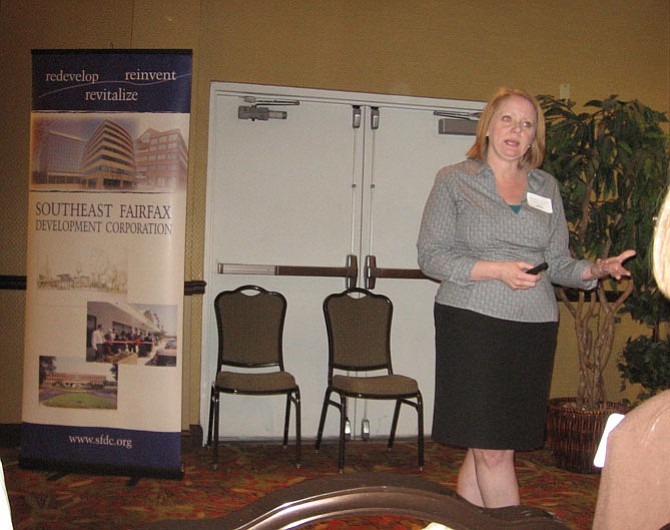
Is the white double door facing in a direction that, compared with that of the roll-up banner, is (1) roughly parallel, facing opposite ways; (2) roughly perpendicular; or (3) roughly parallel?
roughly parallel

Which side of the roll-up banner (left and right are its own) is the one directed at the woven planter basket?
left

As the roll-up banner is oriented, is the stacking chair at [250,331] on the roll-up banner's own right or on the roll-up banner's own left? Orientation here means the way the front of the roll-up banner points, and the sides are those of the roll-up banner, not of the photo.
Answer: on the roll-up banner's own left

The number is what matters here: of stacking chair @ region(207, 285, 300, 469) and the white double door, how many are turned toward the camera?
2

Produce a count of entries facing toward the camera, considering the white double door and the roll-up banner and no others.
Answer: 2

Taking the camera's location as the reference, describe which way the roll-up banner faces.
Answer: facing the viewer

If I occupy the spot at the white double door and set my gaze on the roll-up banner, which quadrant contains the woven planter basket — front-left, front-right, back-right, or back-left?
back-left

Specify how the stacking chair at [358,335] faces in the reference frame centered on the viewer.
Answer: facing the viewer and to the right of the viewer

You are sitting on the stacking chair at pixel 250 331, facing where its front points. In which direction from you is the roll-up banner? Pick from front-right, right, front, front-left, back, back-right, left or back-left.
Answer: front-right

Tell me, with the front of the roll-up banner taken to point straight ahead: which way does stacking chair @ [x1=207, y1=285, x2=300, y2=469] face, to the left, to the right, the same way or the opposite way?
the same way

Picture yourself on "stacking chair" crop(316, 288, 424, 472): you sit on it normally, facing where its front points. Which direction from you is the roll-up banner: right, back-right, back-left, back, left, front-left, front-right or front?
right

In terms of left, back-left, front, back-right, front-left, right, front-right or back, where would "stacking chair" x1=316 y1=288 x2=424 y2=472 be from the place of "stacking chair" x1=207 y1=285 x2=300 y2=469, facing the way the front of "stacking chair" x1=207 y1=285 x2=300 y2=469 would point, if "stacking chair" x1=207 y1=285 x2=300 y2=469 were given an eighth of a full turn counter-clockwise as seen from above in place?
front-left

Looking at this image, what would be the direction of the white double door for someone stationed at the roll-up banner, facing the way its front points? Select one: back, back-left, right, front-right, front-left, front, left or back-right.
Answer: back-left

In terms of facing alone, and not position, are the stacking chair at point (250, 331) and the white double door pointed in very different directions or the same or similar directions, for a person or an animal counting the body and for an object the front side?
same or similar directions

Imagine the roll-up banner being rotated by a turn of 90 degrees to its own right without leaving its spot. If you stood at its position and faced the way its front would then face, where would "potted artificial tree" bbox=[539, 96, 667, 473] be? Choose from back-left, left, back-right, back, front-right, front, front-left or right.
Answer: back

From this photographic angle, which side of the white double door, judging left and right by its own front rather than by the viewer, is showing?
front
